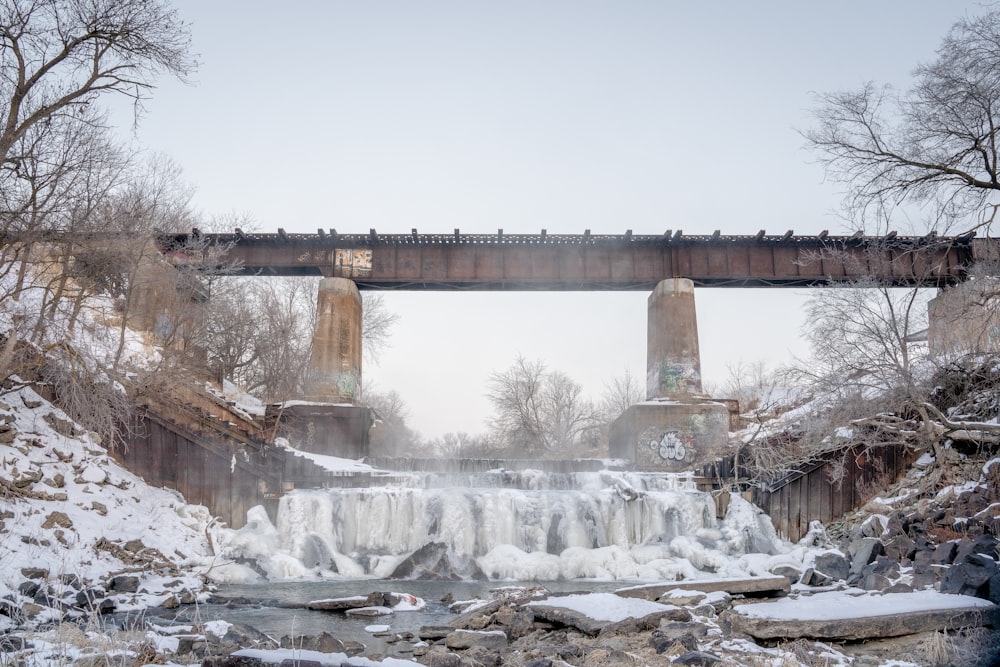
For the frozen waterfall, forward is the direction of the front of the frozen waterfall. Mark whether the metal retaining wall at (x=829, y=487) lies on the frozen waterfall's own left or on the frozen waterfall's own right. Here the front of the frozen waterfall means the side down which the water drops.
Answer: on the frozen waterfall's own left

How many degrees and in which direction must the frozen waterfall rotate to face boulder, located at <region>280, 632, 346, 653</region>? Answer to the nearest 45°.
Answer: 0° — it already faces it

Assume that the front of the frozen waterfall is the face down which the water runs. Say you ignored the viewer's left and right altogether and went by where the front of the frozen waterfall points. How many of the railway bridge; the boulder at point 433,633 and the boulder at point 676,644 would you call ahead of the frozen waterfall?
2

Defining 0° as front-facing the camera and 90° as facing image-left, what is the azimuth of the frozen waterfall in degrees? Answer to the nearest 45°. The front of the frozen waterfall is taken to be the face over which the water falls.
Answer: approximately 0°

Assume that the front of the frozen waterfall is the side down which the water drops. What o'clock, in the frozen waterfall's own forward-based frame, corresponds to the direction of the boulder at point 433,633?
The boulder is roughly at 12 o'clock from the frozen waterfall.

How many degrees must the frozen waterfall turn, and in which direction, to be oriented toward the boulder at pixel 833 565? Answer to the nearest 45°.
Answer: approximately 45° to its left
